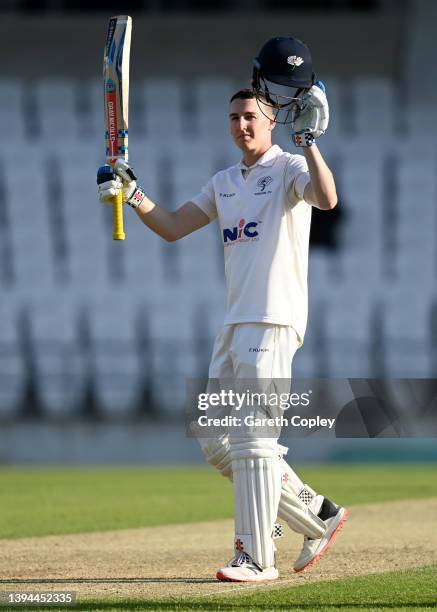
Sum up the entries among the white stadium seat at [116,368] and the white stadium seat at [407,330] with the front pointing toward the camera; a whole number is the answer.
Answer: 2

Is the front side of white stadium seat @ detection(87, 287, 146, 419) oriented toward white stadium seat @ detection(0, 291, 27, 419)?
no

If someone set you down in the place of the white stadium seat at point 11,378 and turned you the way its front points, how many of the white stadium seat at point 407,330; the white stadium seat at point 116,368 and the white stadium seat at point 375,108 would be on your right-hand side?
0

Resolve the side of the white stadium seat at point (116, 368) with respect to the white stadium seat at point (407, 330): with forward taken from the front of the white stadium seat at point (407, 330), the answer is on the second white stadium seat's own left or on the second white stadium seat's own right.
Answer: on the second white stadium seat's own right

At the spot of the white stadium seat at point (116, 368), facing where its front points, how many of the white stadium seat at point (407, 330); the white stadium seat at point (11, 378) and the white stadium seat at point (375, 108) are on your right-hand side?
1

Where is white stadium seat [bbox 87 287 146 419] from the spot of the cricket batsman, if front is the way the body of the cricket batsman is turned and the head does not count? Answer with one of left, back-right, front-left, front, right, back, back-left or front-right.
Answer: back-right

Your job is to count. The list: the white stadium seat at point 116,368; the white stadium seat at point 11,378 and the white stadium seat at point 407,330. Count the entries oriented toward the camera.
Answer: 3

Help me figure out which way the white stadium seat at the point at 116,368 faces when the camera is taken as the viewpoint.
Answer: facing the viewer

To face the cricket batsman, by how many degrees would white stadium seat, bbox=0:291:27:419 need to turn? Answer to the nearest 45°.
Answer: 0° — it already faces them

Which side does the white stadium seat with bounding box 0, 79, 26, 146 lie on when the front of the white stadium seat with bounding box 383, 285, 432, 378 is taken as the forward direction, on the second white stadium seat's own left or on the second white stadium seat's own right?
on the second white stadium seat's own right

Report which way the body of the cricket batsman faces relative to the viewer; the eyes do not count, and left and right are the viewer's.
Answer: facing the viewer and to the left of the viewer

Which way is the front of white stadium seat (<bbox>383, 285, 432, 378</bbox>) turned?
toward the camera

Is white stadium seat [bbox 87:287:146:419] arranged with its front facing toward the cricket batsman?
yes

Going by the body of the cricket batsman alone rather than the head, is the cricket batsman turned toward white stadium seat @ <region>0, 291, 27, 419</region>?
no

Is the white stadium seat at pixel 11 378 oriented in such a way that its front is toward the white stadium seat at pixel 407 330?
no

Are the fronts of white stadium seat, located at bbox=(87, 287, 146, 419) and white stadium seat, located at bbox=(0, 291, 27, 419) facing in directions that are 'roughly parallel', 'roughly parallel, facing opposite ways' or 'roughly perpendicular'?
roughly parallel

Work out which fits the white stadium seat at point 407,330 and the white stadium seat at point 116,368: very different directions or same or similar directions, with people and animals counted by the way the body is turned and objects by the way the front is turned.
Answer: same or similar directions
